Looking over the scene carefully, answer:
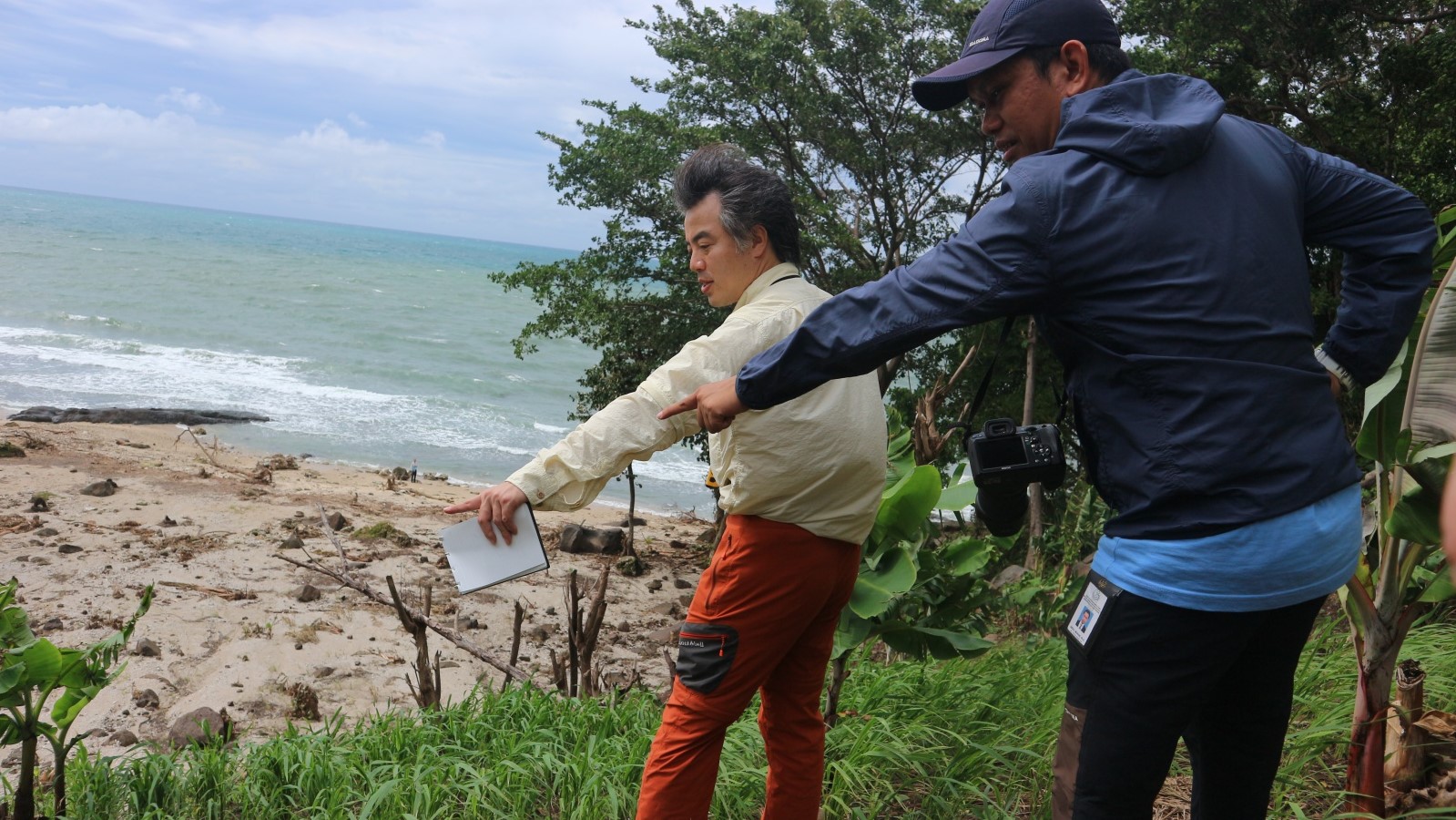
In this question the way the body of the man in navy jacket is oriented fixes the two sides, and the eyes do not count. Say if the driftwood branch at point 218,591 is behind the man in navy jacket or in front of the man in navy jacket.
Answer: in front

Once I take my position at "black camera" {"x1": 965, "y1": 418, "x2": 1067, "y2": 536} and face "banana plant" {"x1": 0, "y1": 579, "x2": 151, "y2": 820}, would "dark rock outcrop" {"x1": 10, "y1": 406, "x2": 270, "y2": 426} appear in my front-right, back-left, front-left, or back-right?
front-right

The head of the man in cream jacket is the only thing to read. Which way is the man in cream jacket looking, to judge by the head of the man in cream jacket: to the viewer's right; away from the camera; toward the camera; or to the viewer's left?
to the viewer's left

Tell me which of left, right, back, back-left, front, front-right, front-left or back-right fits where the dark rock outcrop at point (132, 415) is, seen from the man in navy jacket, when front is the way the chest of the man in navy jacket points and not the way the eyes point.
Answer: front

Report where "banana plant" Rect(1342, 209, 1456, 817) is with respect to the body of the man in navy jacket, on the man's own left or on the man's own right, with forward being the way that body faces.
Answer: on the man's own right

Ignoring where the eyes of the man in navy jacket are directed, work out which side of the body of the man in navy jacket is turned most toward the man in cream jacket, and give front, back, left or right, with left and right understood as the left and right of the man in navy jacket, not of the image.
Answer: front

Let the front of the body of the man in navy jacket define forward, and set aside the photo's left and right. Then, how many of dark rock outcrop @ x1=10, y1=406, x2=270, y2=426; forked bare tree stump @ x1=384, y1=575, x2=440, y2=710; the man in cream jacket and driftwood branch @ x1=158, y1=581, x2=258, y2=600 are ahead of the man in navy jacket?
4

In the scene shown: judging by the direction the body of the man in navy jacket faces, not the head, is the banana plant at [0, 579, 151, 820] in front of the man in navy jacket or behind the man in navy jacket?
in front

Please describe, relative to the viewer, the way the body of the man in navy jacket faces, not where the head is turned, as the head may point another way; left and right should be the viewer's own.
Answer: facing away from the viewer and to the left of the viewer

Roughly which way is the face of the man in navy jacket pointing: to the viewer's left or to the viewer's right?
to the viewer's left

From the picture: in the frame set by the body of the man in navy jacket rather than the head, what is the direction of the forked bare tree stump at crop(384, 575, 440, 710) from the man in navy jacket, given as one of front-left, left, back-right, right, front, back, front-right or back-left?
front

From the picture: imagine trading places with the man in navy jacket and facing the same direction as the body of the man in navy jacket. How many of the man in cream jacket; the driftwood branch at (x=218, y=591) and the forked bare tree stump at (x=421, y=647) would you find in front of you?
3

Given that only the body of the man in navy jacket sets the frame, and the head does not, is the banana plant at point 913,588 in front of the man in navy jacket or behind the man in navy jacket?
in front
